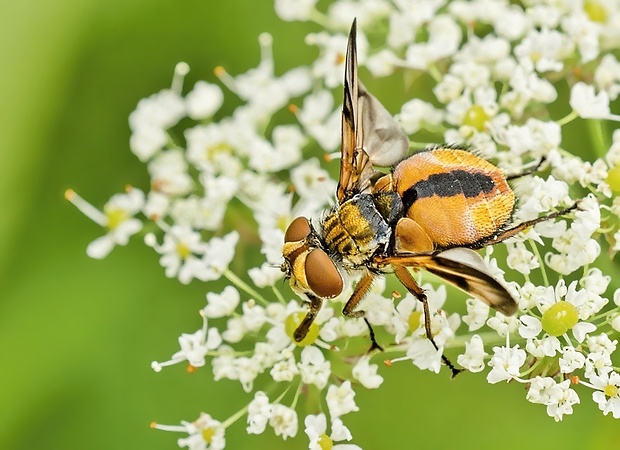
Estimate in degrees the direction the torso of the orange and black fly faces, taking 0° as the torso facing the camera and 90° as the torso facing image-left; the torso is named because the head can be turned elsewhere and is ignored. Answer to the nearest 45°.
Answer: approximately 45°
